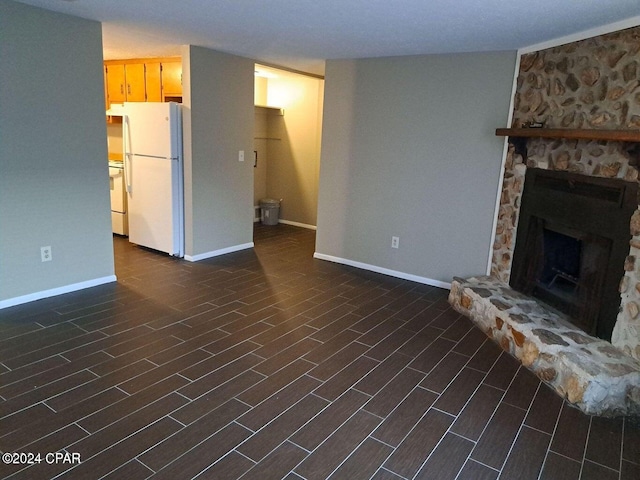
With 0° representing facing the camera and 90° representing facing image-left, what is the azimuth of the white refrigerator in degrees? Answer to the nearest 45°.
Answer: approximately 45°

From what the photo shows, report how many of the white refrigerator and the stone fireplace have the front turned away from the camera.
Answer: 0

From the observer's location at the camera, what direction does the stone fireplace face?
facing the viewer and to the left of the viewer

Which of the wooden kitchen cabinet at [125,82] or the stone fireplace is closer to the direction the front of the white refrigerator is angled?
the stone fireplace

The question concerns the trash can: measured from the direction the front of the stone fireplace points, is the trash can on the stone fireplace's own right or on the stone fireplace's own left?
on the stone fireplace's own right

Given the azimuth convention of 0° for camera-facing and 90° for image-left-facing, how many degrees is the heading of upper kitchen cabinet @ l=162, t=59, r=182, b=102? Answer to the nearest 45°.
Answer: approximately 45°

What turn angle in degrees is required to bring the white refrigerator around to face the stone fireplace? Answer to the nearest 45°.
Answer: approximately 90° to its left

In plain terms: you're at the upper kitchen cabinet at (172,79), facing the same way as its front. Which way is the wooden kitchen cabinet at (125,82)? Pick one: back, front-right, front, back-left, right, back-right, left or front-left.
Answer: right

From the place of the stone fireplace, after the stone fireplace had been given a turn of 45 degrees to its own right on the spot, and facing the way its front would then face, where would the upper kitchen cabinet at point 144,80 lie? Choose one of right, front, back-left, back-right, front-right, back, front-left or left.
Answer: front

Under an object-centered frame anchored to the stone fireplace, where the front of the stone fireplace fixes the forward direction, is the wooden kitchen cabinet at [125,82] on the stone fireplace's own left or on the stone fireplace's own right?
on the stone fireplace's own right

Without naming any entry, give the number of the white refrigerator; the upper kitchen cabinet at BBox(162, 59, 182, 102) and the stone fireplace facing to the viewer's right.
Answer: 0

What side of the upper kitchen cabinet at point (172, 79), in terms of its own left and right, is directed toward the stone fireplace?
left
